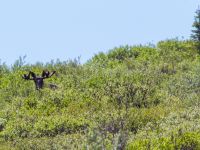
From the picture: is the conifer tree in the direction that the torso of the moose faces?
no
